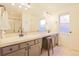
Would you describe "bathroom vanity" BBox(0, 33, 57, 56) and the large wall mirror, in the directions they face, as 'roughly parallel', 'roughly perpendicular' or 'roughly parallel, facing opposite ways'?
roughly parallel

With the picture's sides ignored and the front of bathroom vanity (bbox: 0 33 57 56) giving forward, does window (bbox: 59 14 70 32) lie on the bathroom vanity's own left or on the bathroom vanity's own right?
on the bathroom vanity's own left

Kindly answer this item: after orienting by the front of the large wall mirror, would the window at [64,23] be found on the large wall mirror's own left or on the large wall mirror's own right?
on the large wall mirror's own left

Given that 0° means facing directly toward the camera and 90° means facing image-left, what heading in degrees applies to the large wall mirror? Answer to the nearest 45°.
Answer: approximately 315°

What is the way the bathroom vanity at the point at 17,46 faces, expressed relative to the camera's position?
facing the viewer and to the right of the viewer

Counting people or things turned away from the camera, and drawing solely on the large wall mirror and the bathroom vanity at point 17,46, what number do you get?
0
